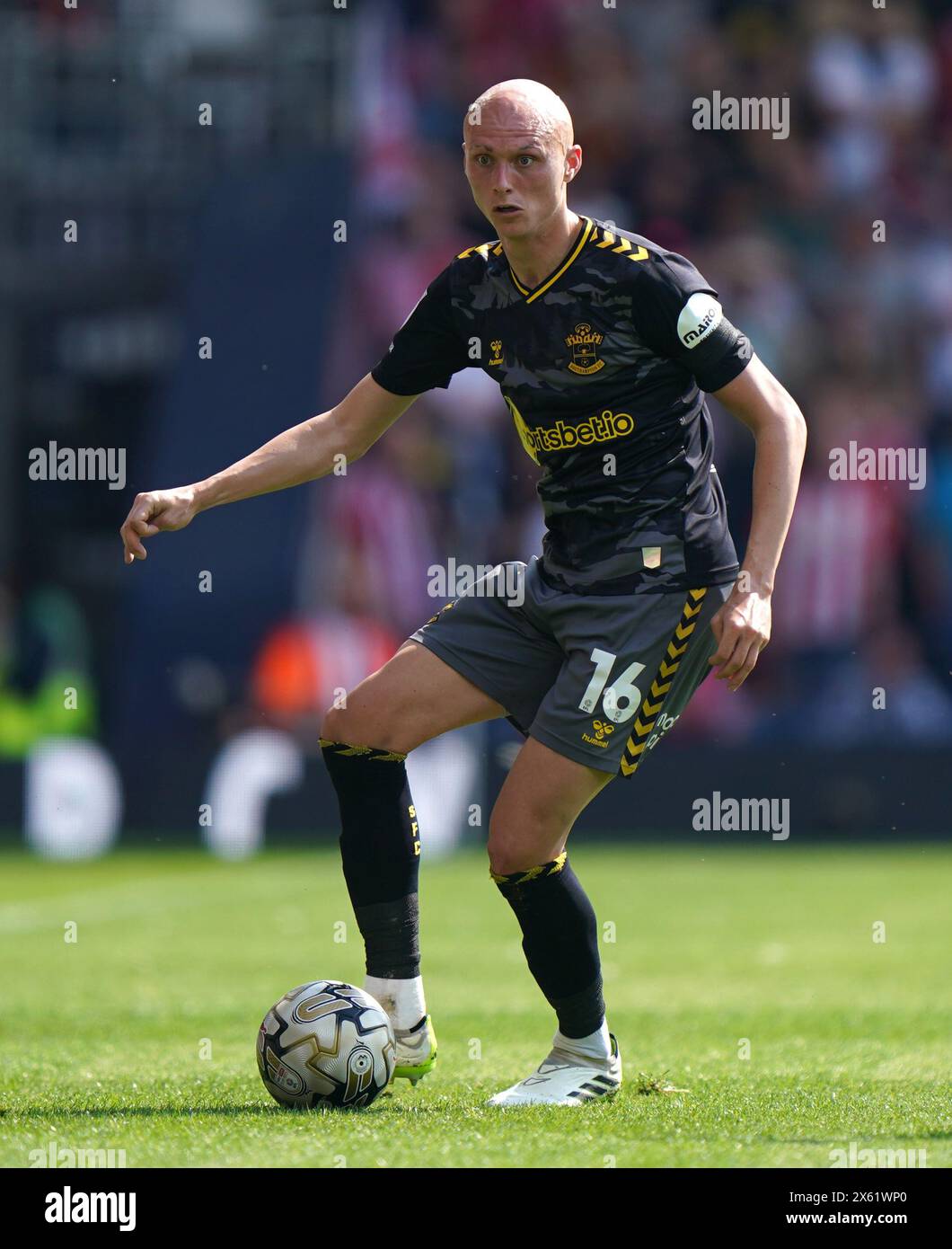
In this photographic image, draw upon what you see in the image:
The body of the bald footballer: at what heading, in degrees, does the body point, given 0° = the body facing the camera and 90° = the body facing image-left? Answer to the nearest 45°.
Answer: approximately 45°
